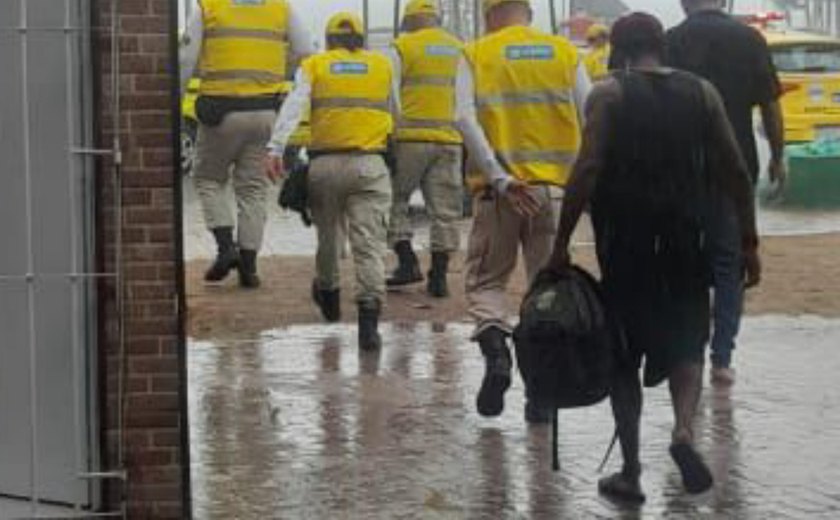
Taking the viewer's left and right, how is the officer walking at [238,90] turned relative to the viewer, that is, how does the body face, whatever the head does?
facing away from the viewer

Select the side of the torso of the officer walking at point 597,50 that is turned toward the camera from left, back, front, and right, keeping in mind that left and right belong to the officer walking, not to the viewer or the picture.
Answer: back

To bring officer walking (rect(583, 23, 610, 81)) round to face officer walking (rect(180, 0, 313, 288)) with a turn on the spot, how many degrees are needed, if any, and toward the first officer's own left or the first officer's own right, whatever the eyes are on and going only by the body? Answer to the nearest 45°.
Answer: approximately 180°

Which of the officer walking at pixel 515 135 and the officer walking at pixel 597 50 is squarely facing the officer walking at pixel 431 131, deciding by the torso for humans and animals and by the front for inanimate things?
the officer walking at pixel 515 135

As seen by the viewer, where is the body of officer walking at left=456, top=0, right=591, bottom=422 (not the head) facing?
away from the camera

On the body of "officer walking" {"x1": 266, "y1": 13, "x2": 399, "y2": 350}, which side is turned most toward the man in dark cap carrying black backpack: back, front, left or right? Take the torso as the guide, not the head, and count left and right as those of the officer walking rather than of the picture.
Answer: back

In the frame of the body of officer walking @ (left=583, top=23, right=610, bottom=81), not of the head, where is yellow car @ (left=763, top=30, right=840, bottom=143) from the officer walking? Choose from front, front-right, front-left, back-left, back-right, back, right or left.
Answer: front-right

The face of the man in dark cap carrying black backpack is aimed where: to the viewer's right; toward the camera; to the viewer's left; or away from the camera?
away from the camera

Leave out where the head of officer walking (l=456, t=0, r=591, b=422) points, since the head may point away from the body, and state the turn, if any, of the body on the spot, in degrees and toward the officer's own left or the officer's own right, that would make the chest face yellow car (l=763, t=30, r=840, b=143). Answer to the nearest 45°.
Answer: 0° — they already face it

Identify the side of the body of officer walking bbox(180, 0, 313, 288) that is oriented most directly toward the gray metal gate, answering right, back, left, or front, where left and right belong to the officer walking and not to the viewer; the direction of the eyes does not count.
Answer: back

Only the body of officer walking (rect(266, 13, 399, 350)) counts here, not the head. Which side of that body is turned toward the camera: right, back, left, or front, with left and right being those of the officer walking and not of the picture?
back

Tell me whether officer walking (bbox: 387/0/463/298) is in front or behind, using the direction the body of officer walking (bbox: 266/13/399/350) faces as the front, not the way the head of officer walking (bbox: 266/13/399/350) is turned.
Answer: in front

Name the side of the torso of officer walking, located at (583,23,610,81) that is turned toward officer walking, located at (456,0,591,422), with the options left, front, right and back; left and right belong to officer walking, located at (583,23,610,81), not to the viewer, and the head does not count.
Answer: back
